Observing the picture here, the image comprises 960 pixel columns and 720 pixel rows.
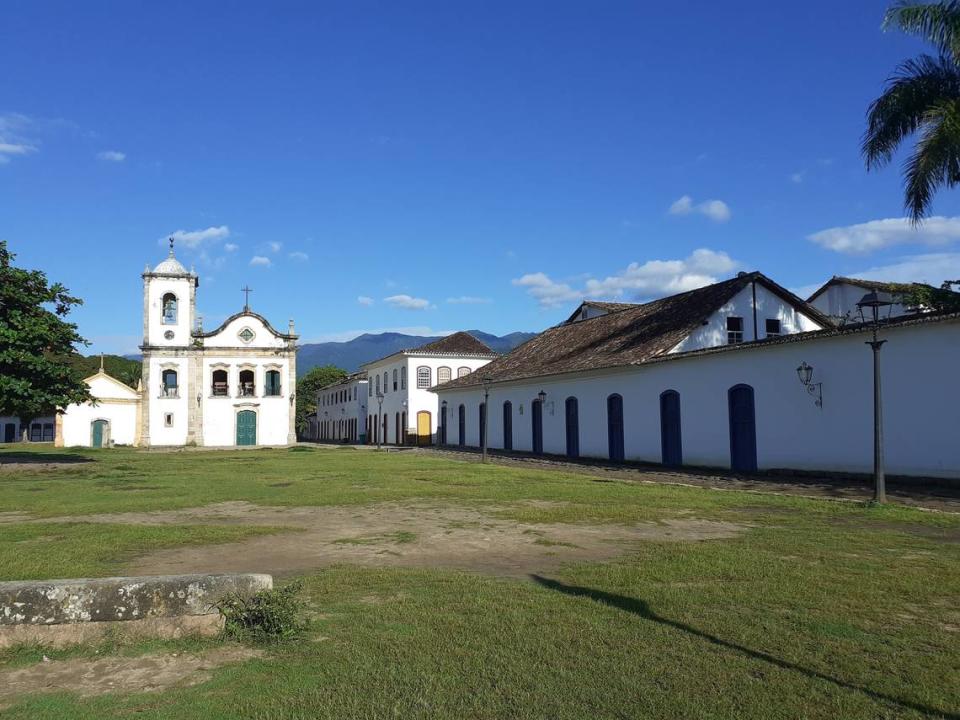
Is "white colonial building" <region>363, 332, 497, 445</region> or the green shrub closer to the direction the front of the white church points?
the green shrub

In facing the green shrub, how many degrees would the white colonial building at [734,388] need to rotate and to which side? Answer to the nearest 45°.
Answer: approximately 45° to its left

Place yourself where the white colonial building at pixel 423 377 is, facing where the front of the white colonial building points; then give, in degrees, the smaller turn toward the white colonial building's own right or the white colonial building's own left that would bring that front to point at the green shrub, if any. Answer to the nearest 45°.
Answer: approximately 45° to the white colonial building's own left

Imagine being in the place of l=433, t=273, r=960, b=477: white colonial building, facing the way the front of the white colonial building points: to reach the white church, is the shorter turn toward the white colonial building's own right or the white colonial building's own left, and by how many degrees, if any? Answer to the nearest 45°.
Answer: approximately 90° to the white colonial building's own right

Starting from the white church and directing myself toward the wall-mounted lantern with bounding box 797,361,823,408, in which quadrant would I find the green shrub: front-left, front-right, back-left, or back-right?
front-right

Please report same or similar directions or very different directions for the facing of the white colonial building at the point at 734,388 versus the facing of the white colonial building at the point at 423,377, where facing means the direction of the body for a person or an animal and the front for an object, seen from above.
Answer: same or similar directions

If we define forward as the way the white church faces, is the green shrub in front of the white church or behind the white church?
in front

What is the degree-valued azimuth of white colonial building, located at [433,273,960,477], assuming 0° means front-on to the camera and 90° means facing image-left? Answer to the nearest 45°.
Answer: approximately 45°

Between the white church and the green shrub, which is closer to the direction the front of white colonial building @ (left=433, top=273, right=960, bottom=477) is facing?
the green shrub

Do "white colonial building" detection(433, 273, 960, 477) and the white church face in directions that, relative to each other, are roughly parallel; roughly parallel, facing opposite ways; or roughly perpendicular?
roughly perpendicular

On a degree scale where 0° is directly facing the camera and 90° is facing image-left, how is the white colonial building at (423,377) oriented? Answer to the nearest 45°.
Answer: approximately 45°

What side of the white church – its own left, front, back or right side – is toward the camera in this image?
front

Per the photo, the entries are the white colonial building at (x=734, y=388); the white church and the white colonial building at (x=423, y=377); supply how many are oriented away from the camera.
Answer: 0

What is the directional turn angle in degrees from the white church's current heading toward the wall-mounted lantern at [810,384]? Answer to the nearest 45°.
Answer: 0° — it already faces it

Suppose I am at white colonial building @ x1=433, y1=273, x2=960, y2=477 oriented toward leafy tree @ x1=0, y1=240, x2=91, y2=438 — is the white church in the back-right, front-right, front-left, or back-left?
front-right
